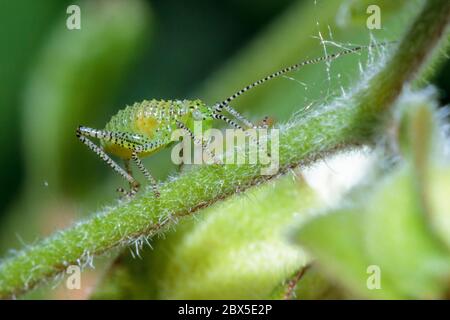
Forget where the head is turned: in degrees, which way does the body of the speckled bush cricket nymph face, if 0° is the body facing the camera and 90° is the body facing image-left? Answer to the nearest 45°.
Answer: approximately 270°
